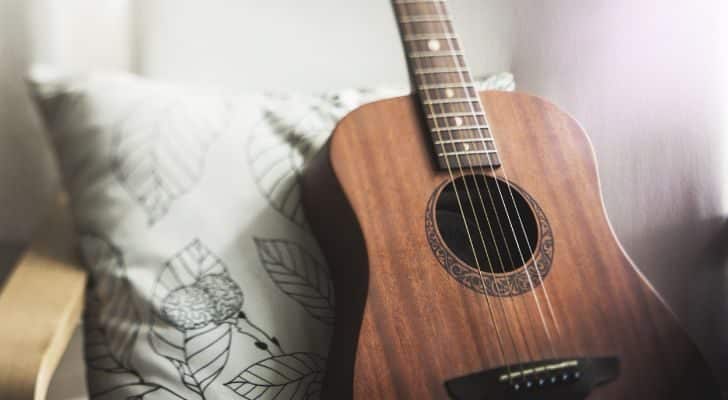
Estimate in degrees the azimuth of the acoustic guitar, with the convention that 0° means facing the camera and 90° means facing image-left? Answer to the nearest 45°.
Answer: approximately 315°
